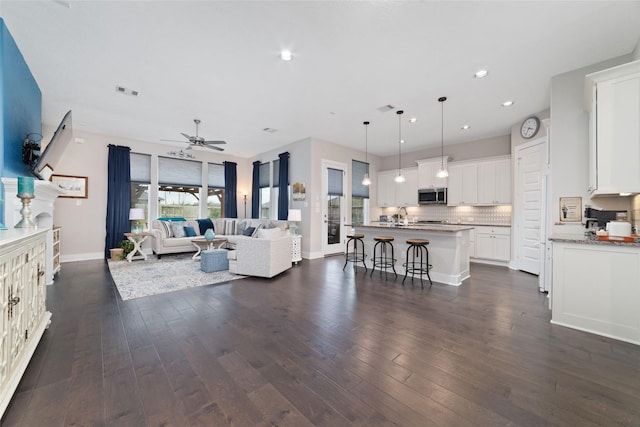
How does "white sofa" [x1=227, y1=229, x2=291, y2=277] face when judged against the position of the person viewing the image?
facing to the left of the viewer

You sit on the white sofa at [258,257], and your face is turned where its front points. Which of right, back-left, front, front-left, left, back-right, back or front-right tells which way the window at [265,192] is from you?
right

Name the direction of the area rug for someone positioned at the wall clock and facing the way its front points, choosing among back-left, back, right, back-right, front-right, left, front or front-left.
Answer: front

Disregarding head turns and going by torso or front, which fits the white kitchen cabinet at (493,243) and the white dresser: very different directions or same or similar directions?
very different directions

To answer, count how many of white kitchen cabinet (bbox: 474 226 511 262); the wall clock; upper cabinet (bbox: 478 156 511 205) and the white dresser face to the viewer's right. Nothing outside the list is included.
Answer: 1

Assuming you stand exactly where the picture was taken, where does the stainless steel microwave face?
facing the viewer

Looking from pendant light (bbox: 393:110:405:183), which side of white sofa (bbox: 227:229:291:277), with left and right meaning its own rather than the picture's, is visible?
back

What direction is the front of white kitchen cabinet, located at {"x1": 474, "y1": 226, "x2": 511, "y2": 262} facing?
toward the camera

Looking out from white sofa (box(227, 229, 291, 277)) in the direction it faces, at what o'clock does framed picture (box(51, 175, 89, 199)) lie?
The framed picture is roughly at 1 o'clock from the white sofa.

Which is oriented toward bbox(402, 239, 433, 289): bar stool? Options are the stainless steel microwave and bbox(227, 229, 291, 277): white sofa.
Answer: the stainless steel microwave

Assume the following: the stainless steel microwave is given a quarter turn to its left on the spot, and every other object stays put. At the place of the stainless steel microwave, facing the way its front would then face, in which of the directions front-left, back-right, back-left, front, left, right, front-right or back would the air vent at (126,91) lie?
back-right

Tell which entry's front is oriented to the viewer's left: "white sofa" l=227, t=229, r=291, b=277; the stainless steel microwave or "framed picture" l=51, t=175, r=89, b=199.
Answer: the white sofa

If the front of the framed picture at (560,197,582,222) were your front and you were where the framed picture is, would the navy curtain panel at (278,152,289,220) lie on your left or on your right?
on your right
